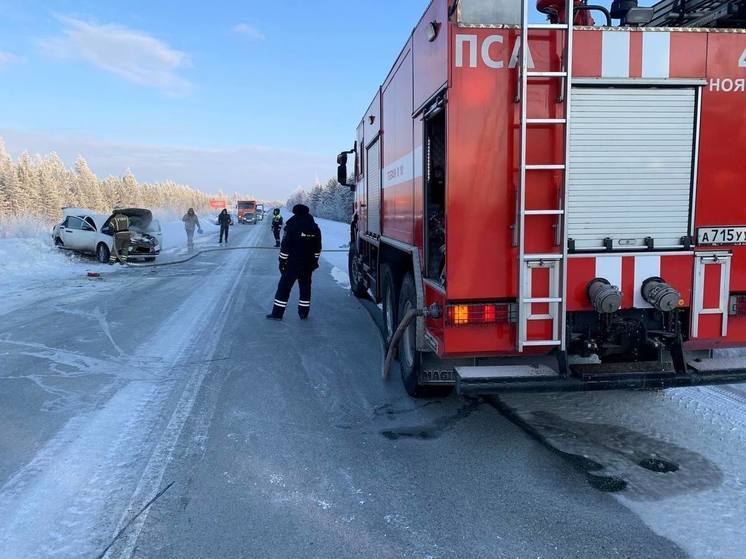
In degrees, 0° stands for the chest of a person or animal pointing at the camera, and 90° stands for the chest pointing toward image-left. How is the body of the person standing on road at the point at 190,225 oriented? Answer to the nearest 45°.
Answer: approximately 0°

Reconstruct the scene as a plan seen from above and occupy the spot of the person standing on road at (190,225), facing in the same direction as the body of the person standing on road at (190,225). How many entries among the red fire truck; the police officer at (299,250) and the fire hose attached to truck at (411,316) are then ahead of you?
3

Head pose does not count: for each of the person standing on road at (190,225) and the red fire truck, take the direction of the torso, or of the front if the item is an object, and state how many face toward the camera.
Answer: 1

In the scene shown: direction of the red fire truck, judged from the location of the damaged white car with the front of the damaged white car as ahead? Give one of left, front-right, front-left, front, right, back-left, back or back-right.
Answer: front-right

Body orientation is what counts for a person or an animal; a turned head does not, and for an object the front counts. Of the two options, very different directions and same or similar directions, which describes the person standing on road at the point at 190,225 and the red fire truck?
very different directions

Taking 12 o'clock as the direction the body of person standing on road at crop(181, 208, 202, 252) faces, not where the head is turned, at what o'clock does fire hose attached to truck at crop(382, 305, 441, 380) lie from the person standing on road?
The fire hose attached to truck is roughly at 12 o'clock from the person standing on road.

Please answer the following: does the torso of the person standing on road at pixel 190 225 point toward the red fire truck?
yes

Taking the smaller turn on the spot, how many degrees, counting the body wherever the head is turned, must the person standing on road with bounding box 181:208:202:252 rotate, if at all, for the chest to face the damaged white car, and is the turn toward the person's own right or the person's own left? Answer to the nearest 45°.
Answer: approximately 45° to the person's own right
